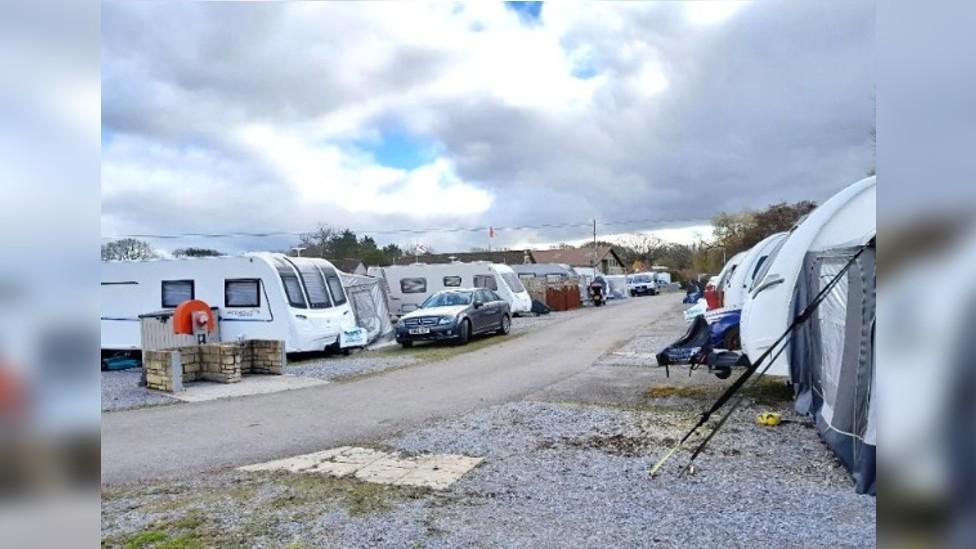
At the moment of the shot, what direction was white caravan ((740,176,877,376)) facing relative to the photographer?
facing the viewer and to the left of the viewer

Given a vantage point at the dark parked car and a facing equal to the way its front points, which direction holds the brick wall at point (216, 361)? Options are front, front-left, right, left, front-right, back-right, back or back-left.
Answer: front

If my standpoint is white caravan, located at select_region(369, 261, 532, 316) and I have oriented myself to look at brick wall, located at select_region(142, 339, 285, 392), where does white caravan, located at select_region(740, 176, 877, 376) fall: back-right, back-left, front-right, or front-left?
front-left

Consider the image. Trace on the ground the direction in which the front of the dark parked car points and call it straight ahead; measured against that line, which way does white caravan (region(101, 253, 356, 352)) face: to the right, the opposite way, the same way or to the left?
to the left

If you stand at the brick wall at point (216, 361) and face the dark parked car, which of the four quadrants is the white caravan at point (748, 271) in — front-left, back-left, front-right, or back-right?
front-right

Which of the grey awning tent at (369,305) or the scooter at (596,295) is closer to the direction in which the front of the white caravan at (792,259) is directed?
the grey awning tent

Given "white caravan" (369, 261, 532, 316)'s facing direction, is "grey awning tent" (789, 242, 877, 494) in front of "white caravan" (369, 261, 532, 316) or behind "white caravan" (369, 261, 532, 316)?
in front

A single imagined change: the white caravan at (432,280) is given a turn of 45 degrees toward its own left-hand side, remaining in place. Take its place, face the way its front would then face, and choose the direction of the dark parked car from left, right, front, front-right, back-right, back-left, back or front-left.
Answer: right

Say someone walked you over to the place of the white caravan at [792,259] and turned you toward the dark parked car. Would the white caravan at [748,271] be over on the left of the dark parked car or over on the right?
right

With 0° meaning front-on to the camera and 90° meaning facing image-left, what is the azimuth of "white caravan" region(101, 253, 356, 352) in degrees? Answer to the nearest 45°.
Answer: approximately 315°

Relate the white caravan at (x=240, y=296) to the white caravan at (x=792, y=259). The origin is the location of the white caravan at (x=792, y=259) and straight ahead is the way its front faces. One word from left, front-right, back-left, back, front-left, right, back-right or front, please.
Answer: front-right

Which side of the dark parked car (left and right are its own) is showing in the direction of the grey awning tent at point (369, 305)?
right

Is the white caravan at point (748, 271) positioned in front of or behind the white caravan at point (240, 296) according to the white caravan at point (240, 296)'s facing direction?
in front

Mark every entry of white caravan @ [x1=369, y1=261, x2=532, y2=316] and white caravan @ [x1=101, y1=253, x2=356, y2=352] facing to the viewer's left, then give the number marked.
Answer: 0

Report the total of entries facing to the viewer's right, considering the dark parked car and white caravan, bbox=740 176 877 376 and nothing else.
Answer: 0
